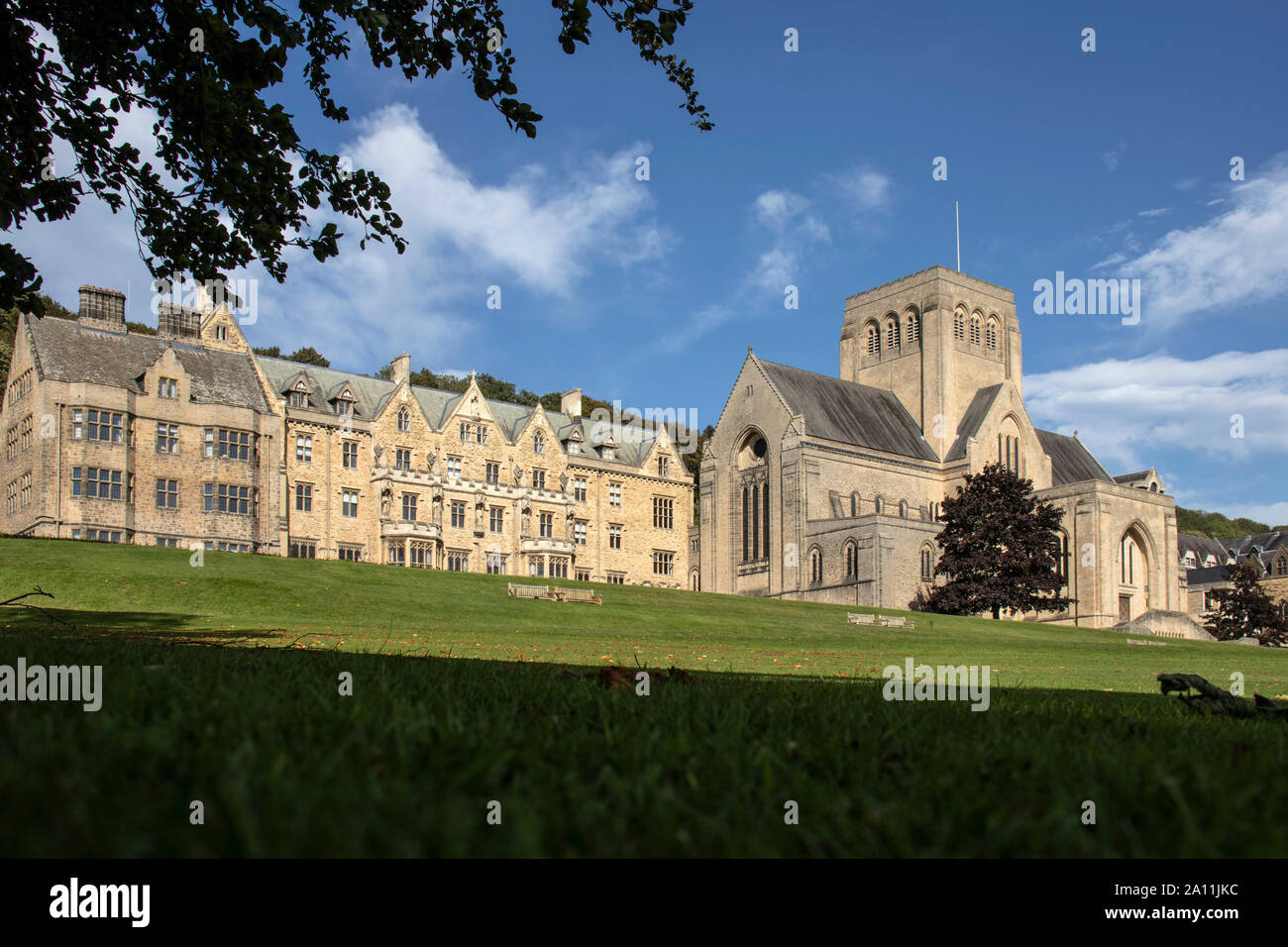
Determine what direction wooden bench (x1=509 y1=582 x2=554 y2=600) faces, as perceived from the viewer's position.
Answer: facing the viewer
